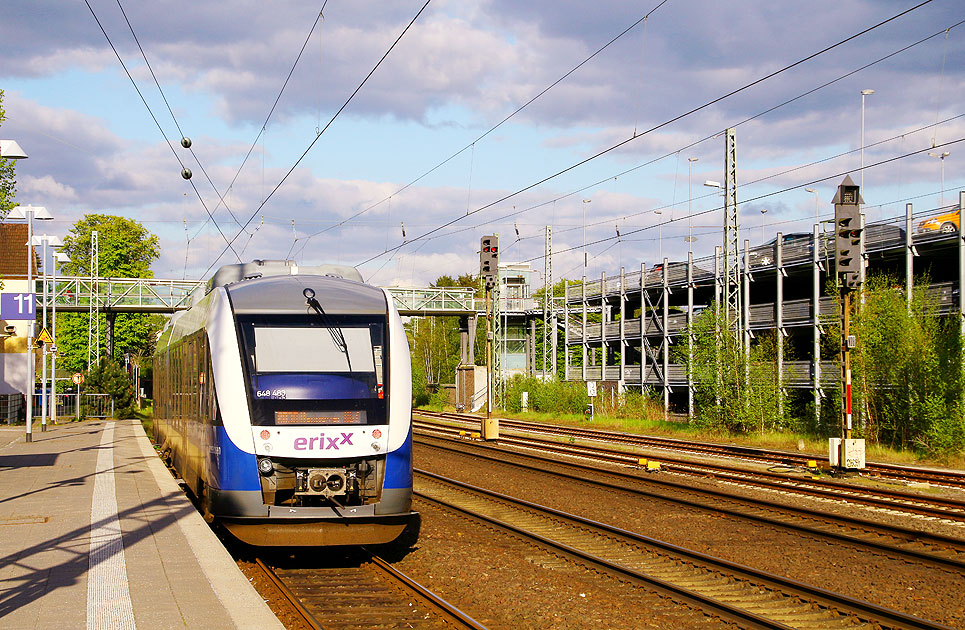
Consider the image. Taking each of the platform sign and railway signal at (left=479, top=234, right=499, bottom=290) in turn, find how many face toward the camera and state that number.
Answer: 2

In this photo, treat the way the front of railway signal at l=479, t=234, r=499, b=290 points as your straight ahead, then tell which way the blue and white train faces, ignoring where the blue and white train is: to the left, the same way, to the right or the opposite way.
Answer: the same way

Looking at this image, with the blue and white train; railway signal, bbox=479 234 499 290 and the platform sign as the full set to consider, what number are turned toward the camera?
3

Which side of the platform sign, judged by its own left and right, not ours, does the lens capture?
front

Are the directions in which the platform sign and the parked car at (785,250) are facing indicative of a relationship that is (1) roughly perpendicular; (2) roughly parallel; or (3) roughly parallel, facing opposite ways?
roughly perpendicular

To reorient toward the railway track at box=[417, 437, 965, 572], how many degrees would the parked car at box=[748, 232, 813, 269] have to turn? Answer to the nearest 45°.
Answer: approximately 45° to its left

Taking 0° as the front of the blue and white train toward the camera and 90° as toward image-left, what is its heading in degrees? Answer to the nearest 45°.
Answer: approximately 0°

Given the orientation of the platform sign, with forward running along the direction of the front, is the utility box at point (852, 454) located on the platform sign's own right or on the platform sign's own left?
on the platform sign's own left

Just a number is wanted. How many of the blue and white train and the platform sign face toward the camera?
2

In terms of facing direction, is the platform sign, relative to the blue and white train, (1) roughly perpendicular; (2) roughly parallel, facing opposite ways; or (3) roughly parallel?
roughly parallel

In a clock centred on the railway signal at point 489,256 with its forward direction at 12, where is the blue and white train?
The blue and white train is roughly at 12 o'clock from the railway signal.

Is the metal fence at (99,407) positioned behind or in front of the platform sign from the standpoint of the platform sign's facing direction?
behind

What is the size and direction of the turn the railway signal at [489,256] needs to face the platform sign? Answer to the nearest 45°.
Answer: approximately 45° to its right

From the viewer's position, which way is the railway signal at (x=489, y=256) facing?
facing the viewer
